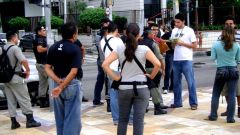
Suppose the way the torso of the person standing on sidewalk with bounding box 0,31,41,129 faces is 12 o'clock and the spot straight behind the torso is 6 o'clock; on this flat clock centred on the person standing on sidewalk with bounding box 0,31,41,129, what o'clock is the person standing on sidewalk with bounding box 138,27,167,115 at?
the person standing on sidewalk with bounding box 138,27,167,115 is roughly at 12 o'clock from the person standing on sidewalk with bounding box 0,31,41,129.

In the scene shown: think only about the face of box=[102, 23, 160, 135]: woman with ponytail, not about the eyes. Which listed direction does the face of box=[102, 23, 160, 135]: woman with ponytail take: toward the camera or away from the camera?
away from the camera

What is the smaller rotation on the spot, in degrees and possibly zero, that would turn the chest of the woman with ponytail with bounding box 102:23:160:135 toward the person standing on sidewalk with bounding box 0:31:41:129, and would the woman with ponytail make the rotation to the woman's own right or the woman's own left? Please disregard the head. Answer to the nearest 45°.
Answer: approximately 45° to the woman's own left

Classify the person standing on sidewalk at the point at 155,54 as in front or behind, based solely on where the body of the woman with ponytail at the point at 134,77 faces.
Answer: in front

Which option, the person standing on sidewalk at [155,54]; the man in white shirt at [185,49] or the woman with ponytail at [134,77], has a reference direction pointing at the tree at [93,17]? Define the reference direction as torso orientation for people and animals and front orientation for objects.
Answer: the woman with ponytail

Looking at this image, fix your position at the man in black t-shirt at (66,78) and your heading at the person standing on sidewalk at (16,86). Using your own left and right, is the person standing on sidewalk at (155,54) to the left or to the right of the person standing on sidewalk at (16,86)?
right

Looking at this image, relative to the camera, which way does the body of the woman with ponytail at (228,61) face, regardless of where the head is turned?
away from the camera

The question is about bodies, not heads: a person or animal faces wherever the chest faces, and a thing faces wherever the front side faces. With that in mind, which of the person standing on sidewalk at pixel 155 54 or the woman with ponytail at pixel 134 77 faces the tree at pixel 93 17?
the woman with ponytail

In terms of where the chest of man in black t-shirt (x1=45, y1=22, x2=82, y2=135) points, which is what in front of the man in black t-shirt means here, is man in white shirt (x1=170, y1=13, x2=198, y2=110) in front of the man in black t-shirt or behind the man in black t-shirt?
in front

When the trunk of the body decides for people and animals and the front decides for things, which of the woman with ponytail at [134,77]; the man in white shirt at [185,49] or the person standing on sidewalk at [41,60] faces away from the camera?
the woman with ponytail
